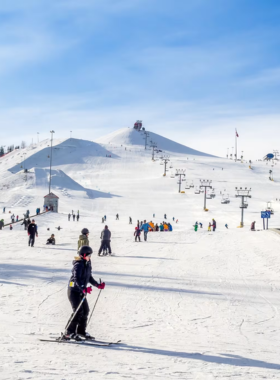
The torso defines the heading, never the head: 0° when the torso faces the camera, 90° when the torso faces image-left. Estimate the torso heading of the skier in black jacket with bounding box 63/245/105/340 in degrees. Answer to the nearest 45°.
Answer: approximately 270°
